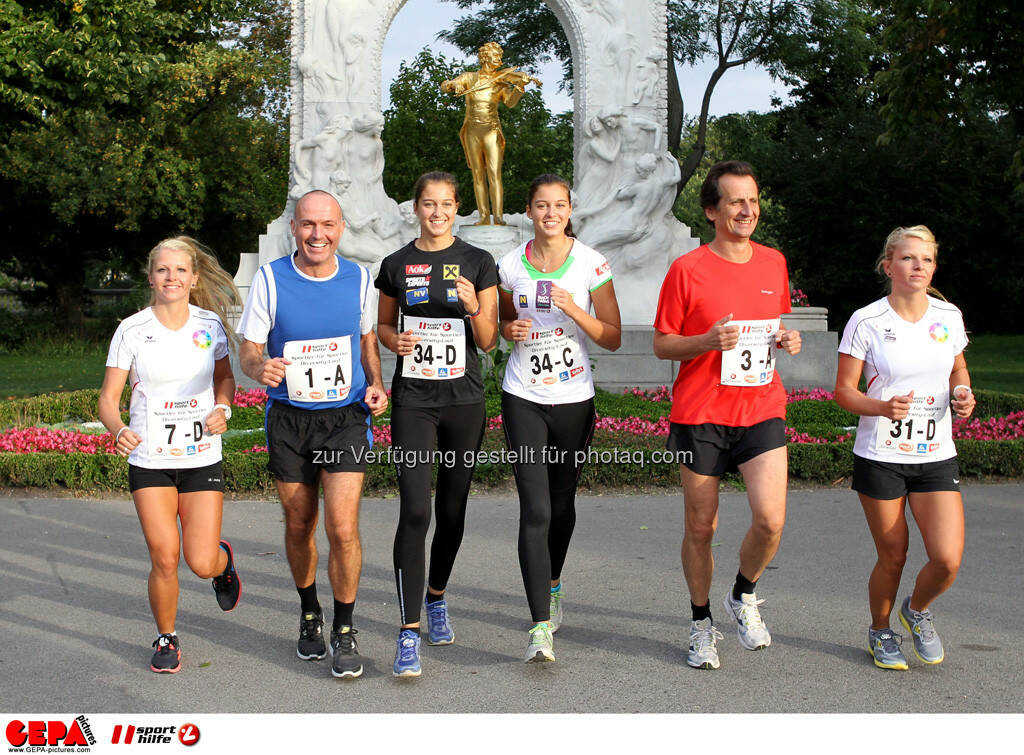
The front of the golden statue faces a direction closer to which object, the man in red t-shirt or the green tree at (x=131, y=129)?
the man in red t-shirt

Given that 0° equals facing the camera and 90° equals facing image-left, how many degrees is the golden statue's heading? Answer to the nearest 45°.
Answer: approximately 0°

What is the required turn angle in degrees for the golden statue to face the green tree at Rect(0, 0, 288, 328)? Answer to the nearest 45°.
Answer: approximately 135° to its right

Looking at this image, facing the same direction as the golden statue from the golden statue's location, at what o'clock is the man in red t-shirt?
The man in red t-shirt is roughly at 12 o'clock from the golden statue.

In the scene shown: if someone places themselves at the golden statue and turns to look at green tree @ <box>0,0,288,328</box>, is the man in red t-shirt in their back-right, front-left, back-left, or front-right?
back-left
